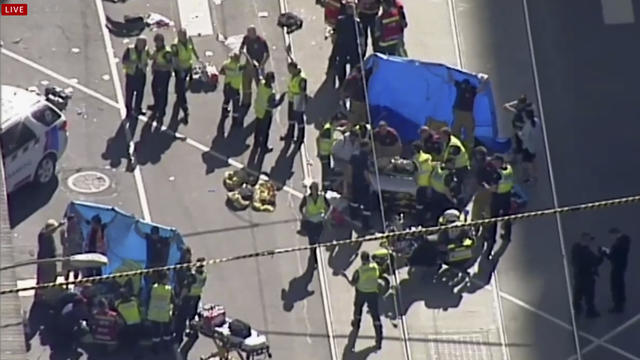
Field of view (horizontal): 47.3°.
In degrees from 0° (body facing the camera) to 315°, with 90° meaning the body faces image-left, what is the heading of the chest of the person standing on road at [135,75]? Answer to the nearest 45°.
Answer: approximately 315°

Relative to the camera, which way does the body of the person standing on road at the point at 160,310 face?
away from the camera

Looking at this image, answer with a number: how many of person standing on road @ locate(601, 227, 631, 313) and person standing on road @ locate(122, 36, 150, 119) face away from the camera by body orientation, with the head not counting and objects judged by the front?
0
